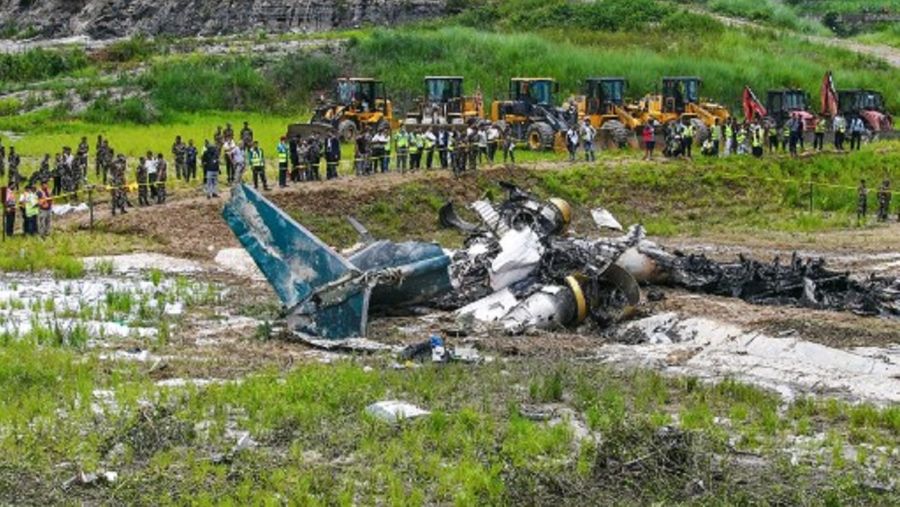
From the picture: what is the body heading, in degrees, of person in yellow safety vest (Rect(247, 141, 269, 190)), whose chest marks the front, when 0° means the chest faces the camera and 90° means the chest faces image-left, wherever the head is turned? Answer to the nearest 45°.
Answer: approximately 0°

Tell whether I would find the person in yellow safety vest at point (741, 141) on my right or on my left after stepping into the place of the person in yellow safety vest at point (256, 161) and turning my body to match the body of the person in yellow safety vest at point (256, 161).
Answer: on my left

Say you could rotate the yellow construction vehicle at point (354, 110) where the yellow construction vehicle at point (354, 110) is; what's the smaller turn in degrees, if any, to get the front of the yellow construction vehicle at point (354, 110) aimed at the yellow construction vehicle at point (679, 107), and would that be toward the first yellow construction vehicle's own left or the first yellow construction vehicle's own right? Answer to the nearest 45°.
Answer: approximately 135° to the first yellow construction vehicle's own left

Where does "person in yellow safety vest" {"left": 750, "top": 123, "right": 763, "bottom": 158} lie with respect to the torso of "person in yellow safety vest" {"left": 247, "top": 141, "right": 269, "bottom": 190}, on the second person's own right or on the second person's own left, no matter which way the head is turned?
on the second person's own left

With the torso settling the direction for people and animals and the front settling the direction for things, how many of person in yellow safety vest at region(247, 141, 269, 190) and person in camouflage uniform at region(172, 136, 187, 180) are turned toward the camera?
2

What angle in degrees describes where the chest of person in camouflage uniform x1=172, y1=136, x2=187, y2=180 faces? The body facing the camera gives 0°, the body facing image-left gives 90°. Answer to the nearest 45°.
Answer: approximately 0°

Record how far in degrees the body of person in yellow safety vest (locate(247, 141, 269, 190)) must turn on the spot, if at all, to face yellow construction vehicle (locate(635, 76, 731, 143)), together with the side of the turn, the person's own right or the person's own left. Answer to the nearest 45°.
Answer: approximately 135° to the person's own left

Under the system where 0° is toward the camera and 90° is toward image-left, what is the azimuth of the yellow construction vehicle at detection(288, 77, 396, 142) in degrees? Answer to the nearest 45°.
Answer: approximately 45°

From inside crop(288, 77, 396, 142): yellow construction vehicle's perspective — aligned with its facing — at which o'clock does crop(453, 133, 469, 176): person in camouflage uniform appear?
The person in camouflage uniform is roughly at 10 o'clock from the yellow construction vehicle.

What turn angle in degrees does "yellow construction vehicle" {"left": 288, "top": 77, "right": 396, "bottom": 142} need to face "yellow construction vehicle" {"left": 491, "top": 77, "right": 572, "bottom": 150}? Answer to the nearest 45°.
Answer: approximately 135° to its left

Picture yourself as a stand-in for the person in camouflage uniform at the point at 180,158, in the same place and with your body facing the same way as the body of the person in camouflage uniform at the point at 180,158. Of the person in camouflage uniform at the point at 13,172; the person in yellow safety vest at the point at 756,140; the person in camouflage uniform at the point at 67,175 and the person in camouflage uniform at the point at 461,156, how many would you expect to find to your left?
2

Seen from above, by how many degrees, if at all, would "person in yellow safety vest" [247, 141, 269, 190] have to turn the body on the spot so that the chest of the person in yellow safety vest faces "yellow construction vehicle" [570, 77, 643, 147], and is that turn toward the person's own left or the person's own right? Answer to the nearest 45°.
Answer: approximately 135° to the person's own left
